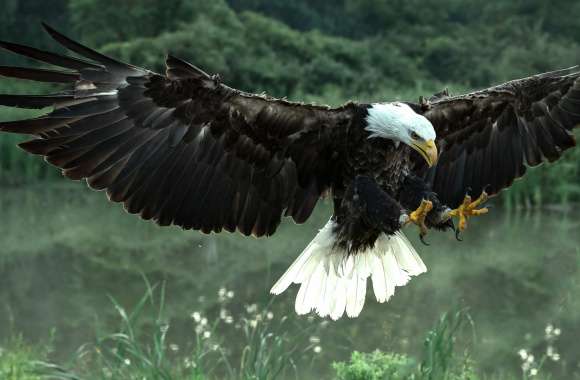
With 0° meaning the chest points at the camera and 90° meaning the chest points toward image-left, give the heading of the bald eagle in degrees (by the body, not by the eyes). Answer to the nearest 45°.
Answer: approximately 315°
